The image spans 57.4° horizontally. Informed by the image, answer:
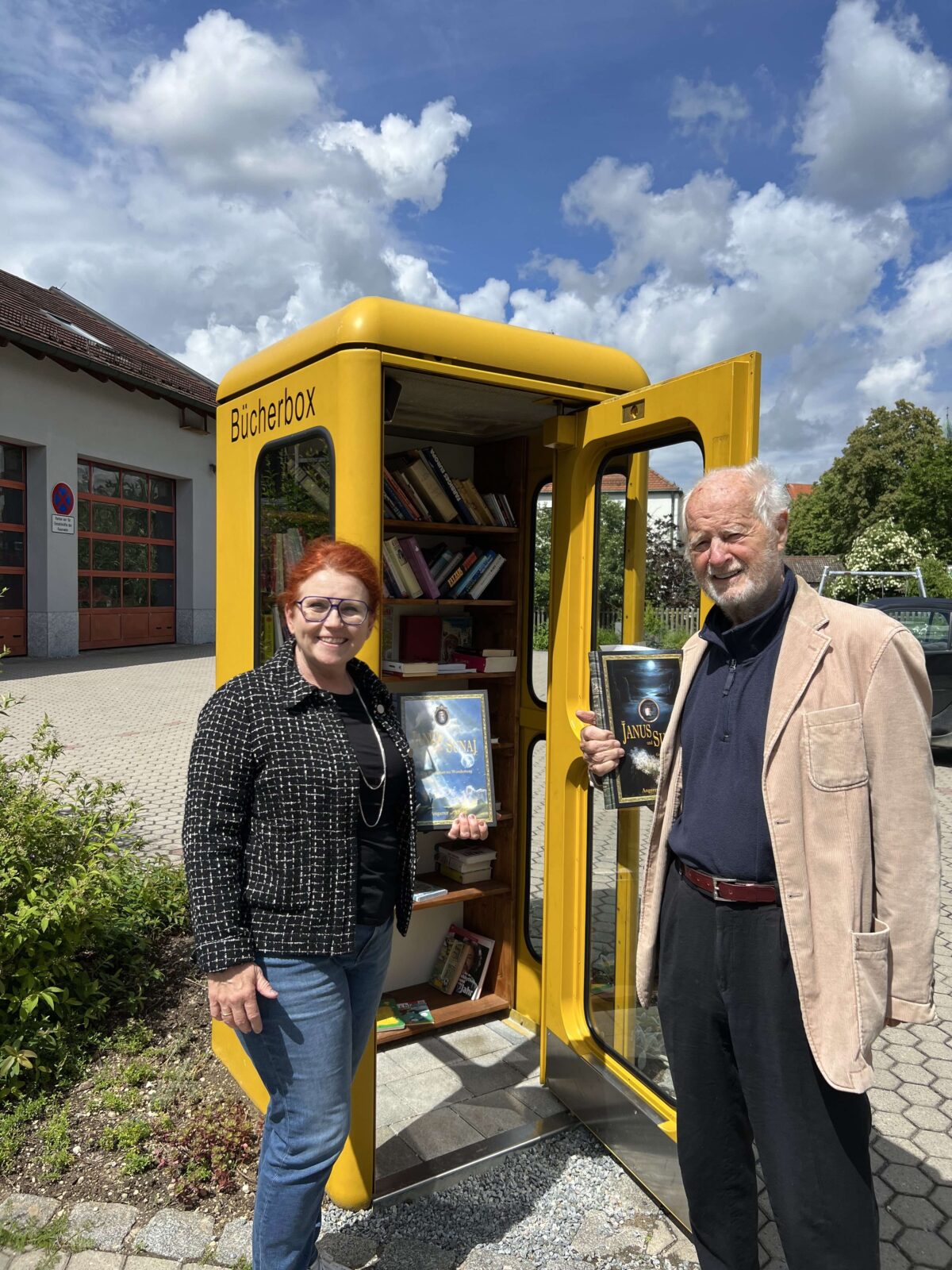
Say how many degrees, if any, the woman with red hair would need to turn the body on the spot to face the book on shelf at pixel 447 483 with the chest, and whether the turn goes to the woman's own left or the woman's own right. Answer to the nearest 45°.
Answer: approximately 135° to the woman's own left

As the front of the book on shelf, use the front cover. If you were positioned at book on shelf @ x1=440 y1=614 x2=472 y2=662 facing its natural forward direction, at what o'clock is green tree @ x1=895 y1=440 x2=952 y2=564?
The green tree is roughly at 7 o'clock from the book on shelf.

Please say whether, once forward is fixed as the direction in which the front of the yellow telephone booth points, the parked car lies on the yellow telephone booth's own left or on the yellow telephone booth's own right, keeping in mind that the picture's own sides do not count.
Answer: on the yellow telephone booth's own left

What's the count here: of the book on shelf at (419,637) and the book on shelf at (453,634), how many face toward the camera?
2

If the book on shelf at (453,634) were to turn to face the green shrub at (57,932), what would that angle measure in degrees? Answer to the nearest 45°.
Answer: approximately 45° to its right

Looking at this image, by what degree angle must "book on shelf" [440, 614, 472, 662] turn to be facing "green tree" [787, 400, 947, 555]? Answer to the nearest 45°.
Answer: approximately 135° to its left

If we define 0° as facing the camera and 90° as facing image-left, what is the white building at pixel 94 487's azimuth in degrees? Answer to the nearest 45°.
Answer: approximately 315°
